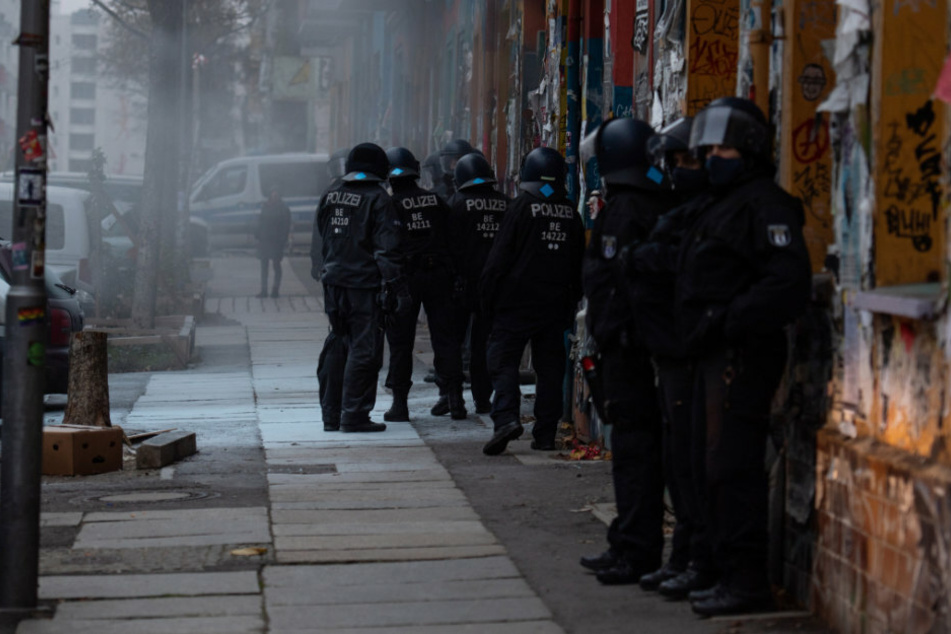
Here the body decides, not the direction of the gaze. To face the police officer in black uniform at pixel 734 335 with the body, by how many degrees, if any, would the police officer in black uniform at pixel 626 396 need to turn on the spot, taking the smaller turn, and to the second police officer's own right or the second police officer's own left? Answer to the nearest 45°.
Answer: approximately 135° to the second police officer's own left

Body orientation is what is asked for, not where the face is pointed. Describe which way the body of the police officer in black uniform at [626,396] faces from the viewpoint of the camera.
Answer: to the viewer's left

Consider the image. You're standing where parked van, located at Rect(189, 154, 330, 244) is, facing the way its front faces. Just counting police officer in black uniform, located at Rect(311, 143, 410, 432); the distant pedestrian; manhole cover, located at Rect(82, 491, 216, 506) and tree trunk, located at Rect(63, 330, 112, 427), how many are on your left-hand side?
4

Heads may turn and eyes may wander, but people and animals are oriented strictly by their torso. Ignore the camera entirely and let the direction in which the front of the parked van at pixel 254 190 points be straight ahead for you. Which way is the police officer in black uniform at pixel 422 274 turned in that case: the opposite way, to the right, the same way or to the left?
to the right

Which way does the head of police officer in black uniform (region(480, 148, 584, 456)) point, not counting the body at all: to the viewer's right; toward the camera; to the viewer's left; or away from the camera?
away from the camera

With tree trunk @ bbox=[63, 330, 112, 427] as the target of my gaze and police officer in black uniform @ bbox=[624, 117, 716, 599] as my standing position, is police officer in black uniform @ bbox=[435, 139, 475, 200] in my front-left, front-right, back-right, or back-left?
front-right

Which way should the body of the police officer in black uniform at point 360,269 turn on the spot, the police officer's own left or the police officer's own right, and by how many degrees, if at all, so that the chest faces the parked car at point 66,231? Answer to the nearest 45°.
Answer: approximately 90° to the police officer's own left

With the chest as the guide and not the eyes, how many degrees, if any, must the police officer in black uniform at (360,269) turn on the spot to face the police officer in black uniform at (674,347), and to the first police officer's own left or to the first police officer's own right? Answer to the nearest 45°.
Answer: approximately 135° to the first police officer's own right

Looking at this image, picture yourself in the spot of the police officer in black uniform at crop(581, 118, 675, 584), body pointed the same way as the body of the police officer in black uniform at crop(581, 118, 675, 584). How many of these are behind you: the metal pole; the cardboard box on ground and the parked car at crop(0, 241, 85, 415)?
0

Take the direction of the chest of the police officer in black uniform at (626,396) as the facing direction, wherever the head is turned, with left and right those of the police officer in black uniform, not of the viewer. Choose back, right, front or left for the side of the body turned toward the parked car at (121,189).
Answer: right

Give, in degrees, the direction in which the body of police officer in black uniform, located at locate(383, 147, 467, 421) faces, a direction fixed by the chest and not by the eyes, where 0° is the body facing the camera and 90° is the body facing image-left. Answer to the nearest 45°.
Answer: approximately 180°

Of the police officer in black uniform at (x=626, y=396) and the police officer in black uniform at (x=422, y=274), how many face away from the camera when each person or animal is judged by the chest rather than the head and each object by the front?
1

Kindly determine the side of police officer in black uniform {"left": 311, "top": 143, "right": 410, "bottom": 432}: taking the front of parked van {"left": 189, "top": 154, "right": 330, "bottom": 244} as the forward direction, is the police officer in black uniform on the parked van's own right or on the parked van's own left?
on the parked van's own left

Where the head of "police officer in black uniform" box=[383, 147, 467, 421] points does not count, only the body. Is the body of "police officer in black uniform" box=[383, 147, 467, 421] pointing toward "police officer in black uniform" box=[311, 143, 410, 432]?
no

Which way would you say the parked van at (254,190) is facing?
to the viewer's left

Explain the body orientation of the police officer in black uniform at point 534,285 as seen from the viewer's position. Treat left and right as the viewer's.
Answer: facing away from the viewer and to the left of the viewer

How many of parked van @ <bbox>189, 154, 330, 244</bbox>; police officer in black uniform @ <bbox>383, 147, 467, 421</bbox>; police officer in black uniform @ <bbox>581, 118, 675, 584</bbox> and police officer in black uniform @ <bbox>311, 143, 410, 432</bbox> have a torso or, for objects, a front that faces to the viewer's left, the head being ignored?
2

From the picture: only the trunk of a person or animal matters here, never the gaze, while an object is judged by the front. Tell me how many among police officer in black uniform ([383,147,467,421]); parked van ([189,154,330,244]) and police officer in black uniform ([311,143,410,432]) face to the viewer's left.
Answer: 1

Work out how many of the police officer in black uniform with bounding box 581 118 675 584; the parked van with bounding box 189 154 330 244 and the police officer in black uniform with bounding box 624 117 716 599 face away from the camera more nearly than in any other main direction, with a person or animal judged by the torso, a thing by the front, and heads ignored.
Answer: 0
